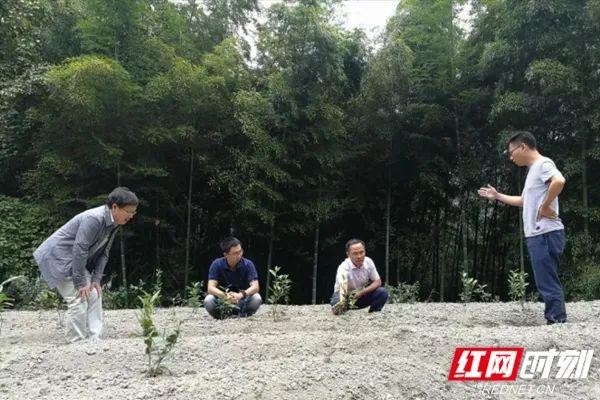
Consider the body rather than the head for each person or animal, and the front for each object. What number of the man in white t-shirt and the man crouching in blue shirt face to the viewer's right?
0

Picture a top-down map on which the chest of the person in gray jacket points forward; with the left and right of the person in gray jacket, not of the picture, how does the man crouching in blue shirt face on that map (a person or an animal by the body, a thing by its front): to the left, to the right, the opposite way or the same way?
to the right

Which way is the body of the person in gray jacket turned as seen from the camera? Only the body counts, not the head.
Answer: to the viewer's right

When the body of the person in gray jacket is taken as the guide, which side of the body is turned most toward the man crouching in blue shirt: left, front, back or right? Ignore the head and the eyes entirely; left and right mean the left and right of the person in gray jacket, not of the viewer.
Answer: front

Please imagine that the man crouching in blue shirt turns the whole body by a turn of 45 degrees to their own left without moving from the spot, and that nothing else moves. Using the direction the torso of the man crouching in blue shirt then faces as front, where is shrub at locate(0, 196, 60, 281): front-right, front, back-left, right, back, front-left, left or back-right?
back

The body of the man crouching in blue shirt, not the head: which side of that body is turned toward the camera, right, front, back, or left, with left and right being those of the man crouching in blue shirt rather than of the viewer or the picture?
front

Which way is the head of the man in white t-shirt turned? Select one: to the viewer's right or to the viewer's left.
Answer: to the viewer's left

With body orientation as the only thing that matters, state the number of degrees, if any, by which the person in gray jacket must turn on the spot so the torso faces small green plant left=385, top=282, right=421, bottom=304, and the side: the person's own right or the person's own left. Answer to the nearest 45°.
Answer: approximately 45° to the person's own left

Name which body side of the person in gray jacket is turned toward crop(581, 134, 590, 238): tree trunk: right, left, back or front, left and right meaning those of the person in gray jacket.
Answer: front
